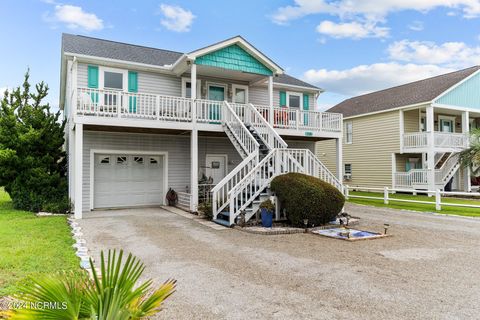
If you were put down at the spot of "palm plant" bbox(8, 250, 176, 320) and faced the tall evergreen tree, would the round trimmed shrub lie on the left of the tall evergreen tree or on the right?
right

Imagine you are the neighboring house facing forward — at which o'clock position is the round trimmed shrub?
The round trimmed shrub is roughly at 2 o'clock from the neighboring house.

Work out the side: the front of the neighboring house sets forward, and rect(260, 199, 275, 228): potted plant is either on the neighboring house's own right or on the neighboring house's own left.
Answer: on the neighboring house's own right

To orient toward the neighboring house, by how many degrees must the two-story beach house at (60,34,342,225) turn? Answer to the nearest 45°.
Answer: approximately 90° to its left

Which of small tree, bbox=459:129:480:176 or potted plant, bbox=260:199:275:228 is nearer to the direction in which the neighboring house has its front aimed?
the small tree

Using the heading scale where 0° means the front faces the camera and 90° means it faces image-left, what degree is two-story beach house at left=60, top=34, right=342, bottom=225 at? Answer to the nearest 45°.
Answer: approximately 315°

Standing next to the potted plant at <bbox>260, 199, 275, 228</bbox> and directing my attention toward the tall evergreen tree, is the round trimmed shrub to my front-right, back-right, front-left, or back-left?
back-right

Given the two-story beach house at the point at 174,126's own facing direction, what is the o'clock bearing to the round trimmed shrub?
The round trimmed shrub is roughly at 12 o'clock from the two-story beach house.

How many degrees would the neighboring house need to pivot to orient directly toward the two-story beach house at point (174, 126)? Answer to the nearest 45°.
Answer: approximately 90° to its right

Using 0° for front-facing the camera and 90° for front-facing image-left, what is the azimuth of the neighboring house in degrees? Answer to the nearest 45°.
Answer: approximately 315°
